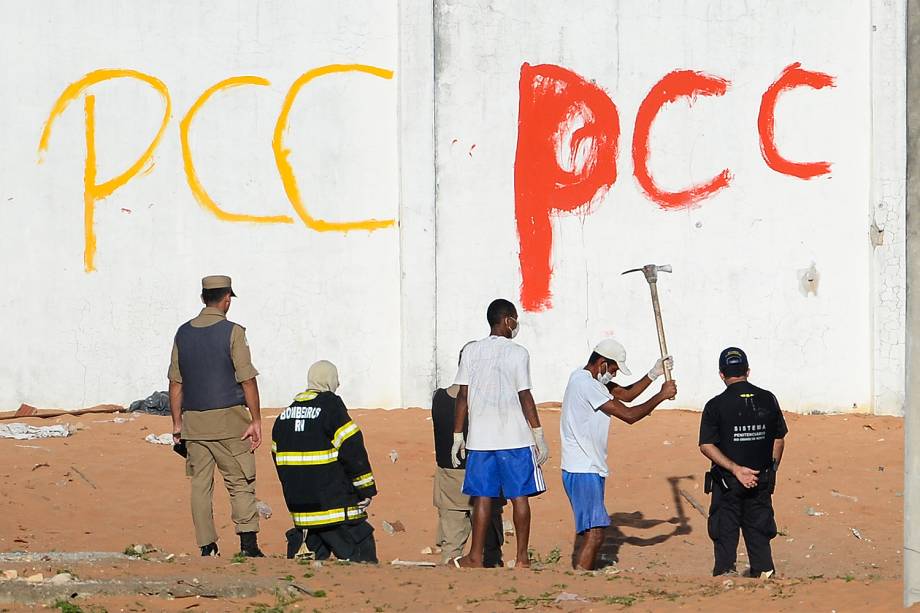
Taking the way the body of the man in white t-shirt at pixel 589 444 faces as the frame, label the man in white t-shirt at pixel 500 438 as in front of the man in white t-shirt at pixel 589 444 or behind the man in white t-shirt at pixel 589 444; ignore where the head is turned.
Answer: behind

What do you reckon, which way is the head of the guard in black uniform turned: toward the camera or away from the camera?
away from the camera

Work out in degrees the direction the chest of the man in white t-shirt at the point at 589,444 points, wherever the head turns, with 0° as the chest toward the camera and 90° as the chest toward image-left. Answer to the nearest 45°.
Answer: approximately 270°

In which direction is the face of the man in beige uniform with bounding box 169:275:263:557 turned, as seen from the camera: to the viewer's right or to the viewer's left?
to the viewer's right

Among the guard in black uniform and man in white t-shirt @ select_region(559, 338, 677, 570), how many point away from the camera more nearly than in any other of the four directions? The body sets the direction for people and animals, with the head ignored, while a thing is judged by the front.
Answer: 1

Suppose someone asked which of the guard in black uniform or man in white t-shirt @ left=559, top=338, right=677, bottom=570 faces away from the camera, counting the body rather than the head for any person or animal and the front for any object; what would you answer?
the guard in black uniform

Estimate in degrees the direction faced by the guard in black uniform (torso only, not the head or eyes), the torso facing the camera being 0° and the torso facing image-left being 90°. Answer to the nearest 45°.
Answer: approximately 180°

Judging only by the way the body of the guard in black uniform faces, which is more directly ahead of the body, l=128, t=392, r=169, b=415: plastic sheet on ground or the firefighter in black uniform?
the plastic sheet on ground

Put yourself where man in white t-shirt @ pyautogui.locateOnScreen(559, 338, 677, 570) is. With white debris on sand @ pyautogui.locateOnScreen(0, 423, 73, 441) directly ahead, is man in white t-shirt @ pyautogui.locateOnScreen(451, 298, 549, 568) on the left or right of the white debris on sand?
left

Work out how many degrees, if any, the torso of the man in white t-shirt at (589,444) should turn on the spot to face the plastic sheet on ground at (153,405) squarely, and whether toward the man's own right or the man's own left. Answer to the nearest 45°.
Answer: approximately 135° to the man's own left

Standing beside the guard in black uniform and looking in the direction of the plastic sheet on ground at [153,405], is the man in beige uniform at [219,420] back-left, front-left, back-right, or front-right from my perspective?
front-left

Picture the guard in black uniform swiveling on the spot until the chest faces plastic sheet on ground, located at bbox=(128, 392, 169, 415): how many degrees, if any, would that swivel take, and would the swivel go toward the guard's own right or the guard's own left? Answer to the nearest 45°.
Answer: approximately 45° to the guard's own left

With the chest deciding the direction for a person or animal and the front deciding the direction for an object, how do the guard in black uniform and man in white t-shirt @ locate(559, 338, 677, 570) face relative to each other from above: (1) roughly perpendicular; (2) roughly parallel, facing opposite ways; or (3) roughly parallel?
roughly perpendicular

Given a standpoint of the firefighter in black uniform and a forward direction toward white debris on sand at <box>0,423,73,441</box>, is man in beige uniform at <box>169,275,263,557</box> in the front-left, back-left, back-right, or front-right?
front-left
